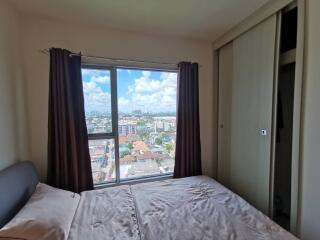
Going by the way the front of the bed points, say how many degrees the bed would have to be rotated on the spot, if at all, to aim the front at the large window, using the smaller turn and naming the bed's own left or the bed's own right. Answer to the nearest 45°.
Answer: approximately 90° to the bed's own left

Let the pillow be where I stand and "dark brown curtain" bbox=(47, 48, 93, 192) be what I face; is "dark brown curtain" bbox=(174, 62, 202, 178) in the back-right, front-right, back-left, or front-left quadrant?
front-right

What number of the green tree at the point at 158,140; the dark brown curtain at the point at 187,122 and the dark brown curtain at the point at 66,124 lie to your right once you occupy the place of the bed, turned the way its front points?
0

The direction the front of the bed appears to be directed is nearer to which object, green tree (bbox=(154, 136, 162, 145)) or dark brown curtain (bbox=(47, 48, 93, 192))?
the green tree

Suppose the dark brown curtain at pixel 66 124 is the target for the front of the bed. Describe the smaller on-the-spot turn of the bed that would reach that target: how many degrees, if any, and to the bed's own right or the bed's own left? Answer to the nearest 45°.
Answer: approximately 135° to the bed's own left

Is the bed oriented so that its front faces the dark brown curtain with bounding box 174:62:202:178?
no

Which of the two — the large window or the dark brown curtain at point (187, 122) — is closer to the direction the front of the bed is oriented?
the dark brown curtain

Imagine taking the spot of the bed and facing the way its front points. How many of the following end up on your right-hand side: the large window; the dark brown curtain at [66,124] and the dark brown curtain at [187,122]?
0

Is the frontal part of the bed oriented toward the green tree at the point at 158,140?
no

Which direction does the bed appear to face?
to the viewer's right
